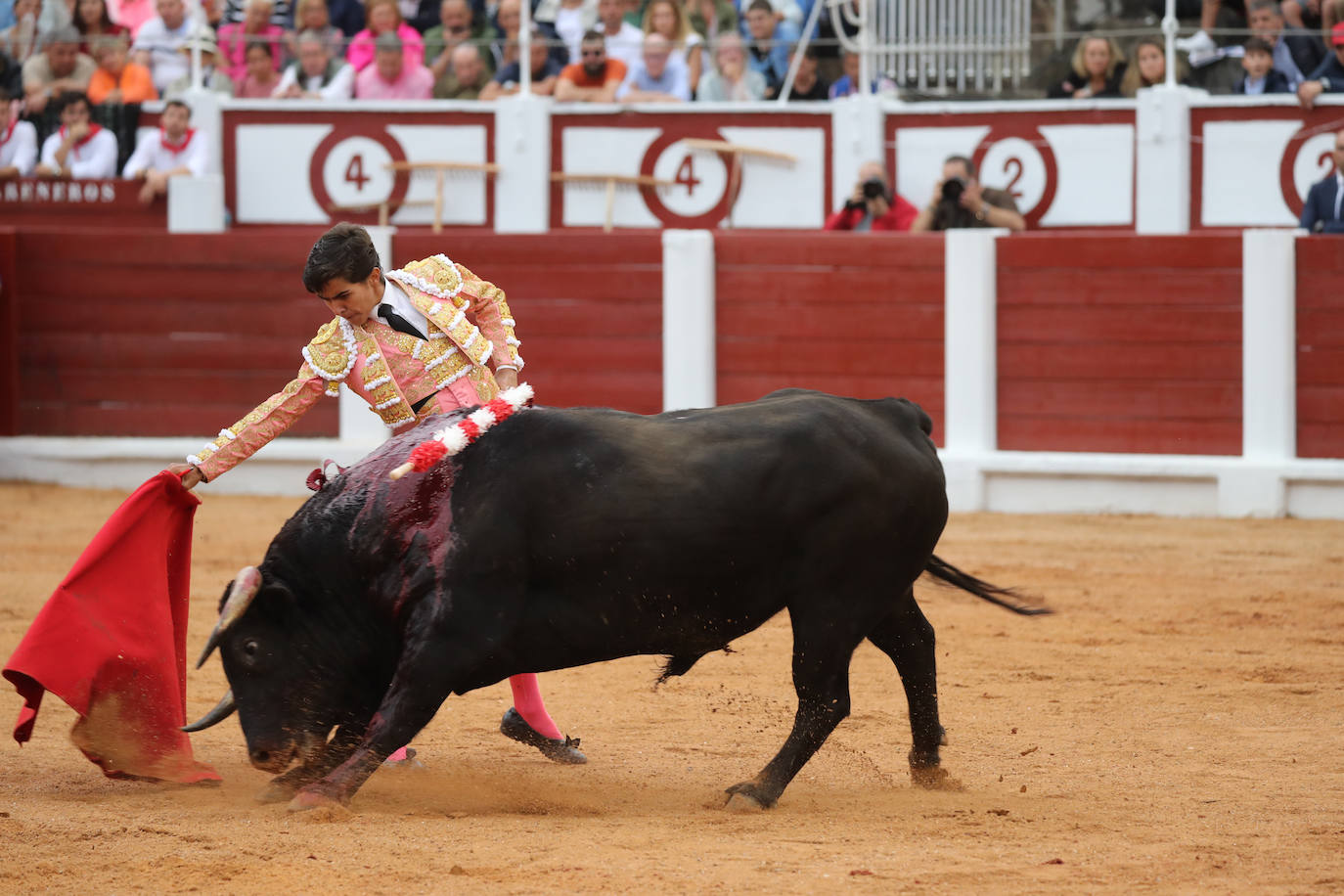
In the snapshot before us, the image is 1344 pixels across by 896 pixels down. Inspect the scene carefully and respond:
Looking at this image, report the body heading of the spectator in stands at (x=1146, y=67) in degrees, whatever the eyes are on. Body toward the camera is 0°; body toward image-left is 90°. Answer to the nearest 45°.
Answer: approximately 0°

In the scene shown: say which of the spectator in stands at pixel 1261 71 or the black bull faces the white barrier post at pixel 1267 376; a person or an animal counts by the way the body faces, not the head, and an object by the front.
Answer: the spectator in stands

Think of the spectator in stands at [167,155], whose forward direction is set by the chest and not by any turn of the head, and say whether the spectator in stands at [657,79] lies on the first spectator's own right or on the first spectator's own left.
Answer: on the first spectator's own left

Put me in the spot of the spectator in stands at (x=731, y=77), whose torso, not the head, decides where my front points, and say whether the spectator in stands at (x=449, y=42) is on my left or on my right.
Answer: on my right

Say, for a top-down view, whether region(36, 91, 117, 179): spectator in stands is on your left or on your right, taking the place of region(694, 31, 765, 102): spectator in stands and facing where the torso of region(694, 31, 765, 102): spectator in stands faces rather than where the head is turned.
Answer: on your right

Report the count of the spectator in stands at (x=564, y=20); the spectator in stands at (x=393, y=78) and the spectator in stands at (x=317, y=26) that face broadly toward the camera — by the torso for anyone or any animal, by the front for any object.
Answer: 3

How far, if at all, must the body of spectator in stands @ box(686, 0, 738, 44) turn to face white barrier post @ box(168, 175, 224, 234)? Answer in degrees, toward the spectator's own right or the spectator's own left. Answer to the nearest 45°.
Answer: approximately 90° to the spectator's own right

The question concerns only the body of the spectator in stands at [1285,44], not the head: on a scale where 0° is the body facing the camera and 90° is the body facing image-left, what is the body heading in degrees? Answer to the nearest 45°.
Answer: approximately 45°

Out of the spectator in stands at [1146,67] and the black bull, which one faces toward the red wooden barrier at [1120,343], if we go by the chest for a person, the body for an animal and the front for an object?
the spectator in stands

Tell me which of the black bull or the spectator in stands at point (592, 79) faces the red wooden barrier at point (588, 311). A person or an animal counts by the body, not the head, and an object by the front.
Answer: the spectator in stands
